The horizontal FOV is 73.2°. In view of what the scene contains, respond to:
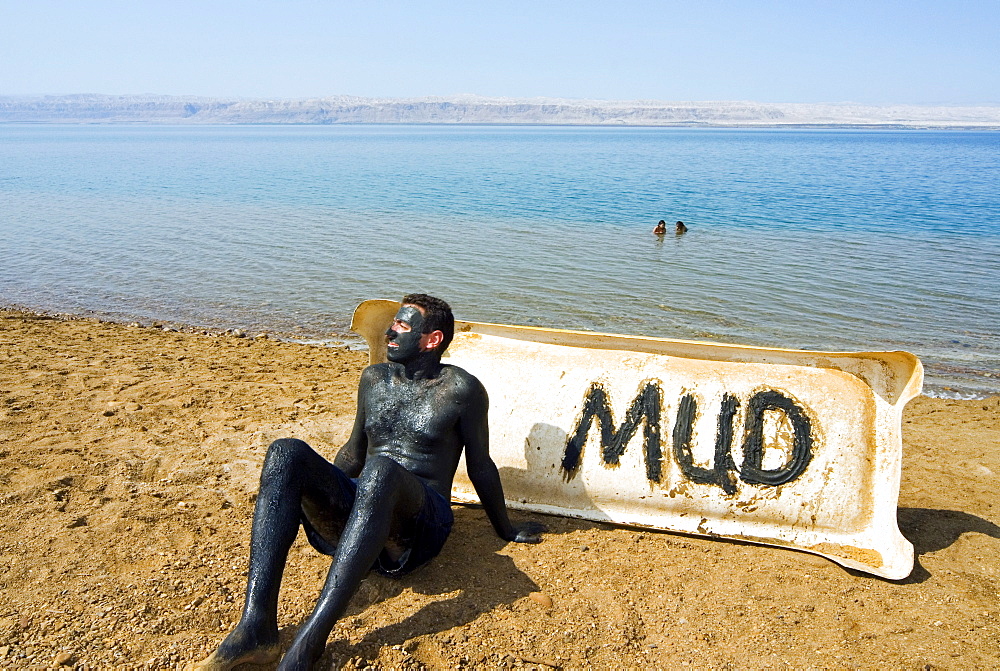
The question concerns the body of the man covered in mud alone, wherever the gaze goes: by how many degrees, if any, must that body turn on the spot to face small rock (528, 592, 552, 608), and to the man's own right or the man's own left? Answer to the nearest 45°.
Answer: approximately 135° to the man's own left

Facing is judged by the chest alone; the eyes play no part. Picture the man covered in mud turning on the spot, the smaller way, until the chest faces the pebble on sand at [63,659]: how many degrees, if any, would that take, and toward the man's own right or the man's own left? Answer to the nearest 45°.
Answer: approximately 45° to the man's own right

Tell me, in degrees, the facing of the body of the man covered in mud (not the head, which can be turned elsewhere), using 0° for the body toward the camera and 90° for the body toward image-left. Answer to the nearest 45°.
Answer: approximately 45°

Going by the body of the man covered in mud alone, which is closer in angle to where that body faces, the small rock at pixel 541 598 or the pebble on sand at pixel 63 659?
the pebble on sand
